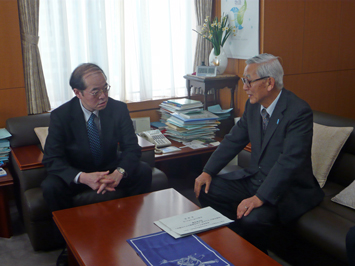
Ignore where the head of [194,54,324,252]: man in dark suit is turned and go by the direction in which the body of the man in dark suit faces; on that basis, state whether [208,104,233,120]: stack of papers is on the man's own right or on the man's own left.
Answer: on the man's own right

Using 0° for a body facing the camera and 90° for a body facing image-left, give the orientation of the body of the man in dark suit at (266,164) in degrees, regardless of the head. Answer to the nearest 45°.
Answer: approximately 45°

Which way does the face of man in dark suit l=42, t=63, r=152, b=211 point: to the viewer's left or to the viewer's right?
to the viewer's right

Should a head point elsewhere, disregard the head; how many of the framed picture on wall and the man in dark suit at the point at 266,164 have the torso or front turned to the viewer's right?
0

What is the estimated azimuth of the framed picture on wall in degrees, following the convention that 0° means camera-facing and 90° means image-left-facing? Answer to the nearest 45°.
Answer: approximately 0°

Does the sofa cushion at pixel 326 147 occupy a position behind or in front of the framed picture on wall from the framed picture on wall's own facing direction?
in front

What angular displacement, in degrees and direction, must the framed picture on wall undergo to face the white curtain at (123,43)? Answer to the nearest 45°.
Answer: approximately 90° to its right

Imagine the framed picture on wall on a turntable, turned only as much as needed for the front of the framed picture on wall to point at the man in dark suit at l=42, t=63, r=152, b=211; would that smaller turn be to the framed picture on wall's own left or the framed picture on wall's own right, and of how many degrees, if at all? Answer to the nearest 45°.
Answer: approximately 45° to the framed picture on wall's own right

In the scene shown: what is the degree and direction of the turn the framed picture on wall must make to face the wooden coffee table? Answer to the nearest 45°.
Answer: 0° — it already faces it
